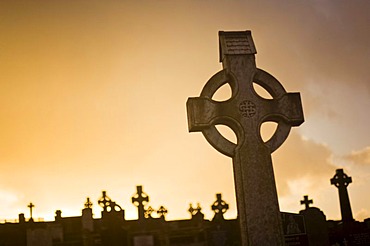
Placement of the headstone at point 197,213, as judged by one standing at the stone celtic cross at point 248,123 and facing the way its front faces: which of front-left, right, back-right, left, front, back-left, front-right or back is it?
back

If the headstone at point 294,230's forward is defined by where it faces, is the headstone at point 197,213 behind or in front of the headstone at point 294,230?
behind

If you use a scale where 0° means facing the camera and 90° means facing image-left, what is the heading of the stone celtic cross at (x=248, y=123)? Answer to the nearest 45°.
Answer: approximately 0°

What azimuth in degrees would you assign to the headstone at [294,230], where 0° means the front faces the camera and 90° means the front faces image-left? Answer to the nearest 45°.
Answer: approximately 0°

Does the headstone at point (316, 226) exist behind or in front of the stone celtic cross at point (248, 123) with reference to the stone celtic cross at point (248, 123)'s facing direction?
behind

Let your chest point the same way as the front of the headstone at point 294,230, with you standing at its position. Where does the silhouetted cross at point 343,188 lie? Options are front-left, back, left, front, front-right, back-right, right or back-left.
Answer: back

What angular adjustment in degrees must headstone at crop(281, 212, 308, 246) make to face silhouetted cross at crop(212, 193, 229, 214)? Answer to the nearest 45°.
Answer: approximately 180°

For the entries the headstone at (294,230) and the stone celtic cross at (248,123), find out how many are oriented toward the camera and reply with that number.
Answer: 2

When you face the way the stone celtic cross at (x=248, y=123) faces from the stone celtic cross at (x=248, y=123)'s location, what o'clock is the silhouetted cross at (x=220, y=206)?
The silhouetted cross is roughly at 6 o'clock from the stone celtic cross.
